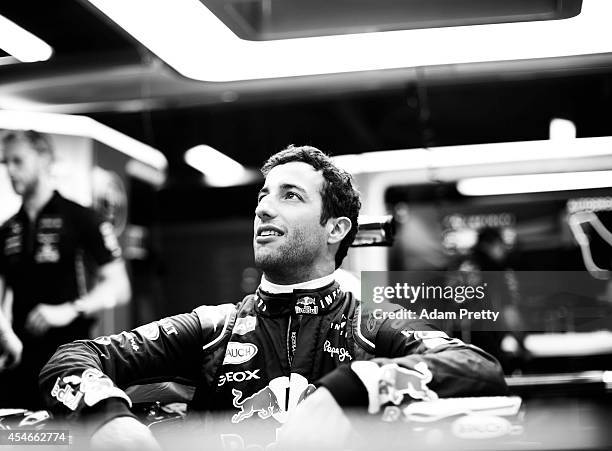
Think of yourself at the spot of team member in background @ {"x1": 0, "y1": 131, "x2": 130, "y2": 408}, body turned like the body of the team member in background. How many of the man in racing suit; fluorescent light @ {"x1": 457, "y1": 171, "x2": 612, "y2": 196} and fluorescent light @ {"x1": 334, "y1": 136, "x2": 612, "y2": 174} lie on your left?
3

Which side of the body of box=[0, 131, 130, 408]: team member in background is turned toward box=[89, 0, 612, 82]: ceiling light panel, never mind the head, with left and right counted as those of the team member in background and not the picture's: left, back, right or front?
left

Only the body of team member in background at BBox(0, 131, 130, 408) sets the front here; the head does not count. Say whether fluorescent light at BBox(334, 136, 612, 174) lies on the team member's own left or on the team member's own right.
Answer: on the team member's own left

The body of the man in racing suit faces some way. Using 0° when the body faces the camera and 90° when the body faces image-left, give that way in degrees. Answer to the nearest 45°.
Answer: approximately 0°

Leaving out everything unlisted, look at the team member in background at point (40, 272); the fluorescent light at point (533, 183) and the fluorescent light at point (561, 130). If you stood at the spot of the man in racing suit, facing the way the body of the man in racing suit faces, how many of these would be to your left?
2

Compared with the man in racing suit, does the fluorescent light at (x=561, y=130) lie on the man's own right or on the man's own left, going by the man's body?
on the man's own left

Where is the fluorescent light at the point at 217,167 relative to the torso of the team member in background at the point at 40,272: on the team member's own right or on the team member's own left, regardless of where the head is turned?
on the team member's own left

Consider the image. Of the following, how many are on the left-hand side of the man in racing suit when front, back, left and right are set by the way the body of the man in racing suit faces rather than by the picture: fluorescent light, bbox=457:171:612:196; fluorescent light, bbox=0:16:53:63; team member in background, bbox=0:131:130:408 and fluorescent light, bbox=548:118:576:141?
2

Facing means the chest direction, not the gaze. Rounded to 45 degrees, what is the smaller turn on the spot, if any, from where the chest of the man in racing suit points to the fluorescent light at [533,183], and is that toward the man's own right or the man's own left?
approximately 90° to the man's own left
